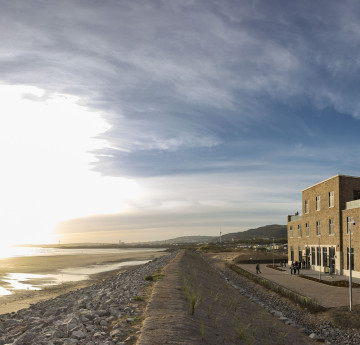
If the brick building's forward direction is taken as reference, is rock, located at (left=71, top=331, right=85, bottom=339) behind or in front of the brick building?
in front

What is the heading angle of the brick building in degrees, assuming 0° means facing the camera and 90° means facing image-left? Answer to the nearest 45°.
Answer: approximately 45°
